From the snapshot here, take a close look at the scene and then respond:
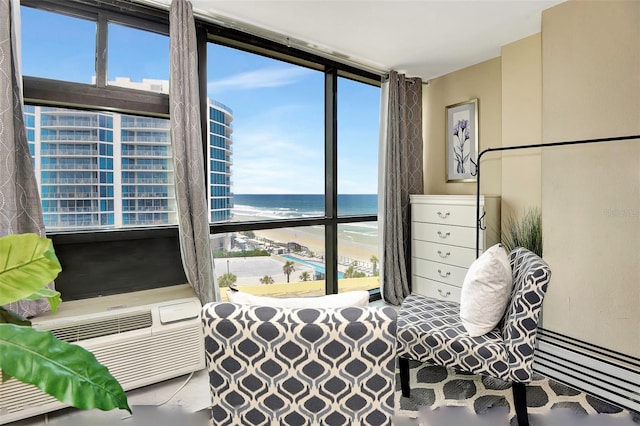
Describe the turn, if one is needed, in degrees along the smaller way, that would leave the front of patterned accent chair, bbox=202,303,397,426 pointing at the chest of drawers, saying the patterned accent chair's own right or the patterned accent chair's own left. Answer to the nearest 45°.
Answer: approximately 45° to the patterned accent chair's own right

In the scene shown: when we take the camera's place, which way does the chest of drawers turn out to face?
facing the viewer and to the left of the viewer

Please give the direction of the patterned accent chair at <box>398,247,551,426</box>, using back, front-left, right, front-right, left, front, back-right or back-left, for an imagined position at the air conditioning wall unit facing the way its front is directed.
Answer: front

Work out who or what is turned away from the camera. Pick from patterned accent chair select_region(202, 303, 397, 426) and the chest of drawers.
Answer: the patterned accent chair

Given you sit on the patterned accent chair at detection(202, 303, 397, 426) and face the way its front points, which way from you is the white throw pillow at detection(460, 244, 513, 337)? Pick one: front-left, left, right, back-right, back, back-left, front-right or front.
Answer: front-right

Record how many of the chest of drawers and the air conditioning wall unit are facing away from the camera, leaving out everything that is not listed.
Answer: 0

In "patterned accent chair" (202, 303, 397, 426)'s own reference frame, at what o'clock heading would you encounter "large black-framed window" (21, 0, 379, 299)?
The large black-framed window is roughly at 11 o'clock from the patterned accent chair.

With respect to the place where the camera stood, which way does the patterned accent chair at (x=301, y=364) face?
facing away from the viewer

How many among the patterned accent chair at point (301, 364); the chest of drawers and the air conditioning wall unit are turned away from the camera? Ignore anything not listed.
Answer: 1

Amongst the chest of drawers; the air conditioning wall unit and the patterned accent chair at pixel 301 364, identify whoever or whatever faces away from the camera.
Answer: the patterned accent chair

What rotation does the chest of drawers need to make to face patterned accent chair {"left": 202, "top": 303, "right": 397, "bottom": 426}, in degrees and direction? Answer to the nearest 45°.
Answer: approximately 45° to its left

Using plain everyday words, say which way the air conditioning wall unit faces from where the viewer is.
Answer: facing the viewer and to the right of the viewer

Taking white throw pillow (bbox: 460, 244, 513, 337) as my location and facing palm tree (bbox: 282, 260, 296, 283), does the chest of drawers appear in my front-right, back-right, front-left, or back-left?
front-right

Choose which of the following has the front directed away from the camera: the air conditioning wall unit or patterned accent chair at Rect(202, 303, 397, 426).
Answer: the patterned accent chair

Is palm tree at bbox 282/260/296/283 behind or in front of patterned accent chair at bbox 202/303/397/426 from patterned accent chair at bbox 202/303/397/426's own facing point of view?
in front
